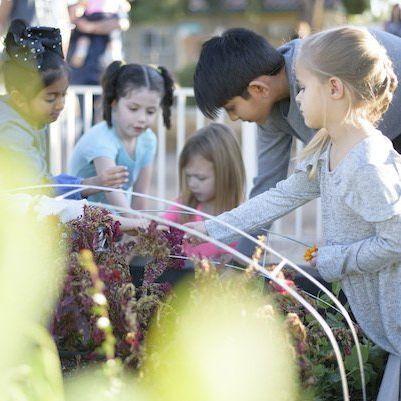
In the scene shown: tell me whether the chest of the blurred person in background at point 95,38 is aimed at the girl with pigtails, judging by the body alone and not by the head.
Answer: yes

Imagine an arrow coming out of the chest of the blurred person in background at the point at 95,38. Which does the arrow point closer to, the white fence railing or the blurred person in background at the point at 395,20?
the white fence railing

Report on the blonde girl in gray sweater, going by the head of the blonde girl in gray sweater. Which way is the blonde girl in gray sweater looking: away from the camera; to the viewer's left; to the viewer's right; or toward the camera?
to the viewer's left

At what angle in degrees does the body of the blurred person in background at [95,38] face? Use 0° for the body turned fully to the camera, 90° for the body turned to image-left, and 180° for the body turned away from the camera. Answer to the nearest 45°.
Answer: approximately 0°

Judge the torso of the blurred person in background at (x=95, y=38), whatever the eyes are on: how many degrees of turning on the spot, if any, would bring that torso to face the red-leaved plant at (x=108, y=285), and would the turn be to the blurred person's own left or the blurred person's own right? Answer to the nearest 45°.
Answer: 0° — they already face it

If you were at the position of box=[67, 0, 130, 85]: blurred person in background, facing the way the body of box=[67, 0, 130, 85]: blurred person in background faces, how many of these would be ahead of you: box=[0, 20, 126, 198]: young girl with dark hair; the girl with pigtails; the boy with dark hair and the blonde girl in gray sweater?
4

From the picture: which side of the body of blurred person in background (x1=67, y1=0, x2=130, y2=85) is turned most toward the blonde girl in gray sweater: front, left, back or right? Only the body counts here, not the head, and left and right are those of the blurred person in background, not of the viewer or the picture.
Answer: front

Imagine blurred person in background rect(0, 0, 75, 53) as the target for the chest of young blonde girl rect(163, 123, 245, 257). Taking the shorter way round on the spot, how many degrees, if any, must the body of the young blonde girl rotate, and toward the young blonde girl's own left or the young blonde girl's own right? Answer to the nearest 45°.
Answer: approximately 90° to the young blonde girl's own right

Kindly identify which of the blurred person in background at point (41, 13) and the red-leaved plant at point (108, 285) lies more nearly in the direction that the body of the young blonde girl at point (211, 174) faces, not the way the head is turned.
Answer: the red-leaved plant

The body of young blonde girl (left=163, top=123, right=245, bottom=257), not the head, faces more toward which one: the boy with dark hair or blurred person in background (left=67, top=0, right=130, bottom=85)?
the boy with dark hair

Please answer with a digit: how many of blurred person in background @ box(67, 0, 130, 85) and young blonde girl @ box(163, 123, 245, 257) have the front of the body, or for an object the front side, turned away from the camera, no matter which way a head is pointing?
0

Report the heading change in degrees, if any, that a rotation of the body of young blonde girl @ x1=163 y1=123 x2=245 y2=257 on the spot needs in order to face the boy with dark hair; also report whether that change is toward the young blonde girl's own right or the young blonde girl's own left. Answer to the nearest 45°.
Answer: approximately 45° to the young blonde girl's own left
